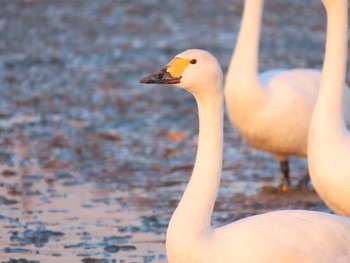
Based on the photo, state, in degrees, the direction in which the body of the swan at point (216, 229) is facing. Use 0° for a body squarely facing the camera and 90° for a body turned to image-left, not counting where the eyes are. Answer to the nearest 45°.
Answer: approximately 90°

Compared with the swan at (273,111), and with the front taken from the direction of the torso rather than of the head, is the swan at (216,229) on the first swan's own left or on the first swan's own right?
on the first swan's own left

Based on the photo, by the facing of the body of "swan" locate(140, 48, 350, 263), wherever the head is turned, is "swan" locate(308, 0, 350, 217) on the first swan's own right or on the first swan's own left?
on the first swan's own right

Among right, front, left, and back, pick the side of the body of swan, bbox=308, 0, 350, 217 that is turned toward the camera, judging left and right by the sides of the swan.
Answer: left

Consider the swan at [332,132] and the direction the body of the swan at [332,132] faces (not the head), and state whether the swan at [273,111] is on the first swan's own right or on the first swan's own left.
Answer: on the first swan's own right

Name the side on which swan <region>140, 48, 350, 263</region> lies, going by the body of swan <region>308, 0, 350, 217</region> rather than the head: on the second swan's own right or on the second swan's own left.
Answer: on the second swan's own left

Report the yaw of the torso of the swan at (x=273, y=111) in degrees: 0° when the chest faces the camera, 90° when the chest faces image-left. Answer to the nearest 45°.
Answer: approximately 90°

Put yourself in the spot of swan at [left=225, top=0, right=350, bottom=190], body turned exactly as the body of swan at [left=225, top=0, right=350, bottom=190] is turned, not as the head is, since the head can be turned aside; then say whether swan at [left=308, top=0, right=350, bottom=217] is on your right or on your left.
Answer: on your left
